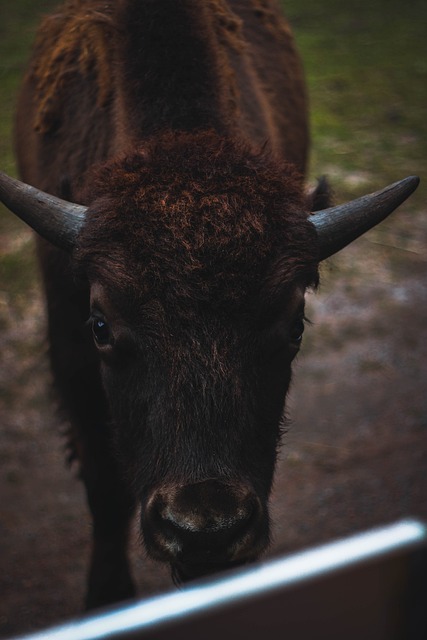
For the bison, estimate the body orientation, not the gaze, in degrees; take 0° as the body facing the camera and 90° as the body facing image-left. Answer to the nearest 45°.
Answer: approximately 0°

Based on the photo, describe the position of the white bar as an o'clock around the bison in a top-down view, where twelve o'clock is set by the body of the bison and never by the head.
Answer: The white bar is roughly at 12 o'clock from the bison.
